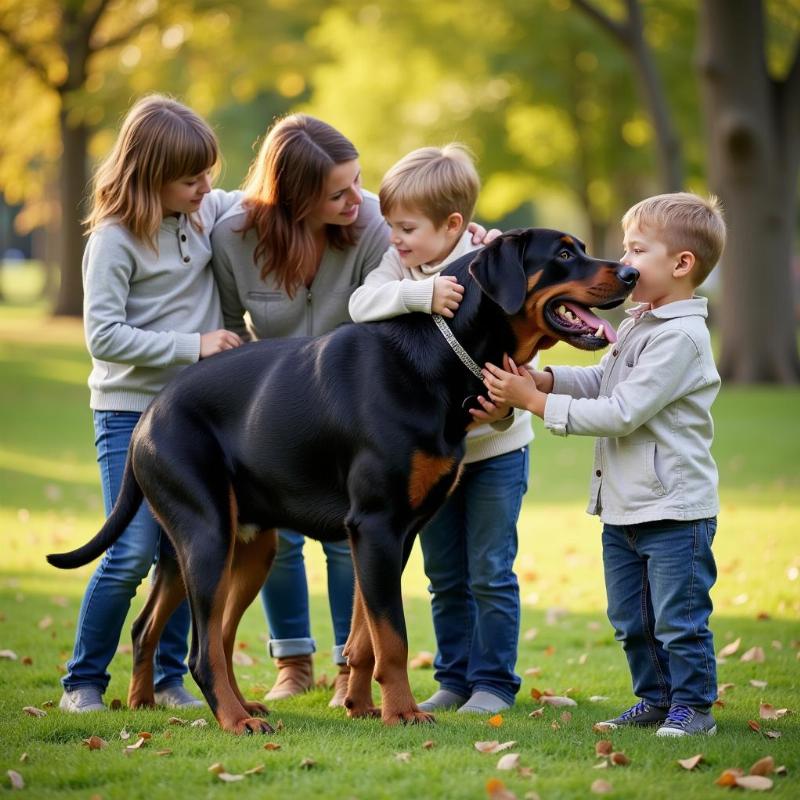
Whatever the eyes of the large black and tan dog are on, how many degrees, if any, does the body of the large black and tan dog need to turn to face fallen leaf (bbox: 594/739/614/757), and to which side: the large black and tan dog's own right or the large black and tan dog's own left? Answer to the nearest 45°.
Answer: approximately 45° to the large black and tan dog's own right

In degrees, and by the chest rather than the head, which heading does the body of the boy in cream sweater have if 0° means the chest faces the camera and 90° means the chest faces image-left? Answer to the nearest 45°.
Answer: approximately 45°

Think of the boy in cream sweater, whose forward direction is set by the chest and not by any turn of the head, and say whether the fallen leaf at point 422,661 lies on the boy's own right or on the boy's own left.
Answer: on the boy's own right

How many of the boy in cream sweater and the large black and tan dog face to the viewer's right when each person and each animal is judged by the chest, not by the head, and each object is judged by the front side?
1

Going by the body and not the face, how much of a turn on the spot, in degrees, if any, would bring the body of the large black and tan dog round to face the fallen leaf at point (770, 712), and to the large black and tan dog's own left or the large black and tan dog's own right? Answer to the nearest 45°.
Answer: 0° — it already faces it

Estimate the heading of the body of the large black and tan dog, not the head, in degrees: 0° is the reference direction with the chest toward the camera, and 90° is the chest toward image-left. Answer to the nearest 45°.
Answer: approximately 270°

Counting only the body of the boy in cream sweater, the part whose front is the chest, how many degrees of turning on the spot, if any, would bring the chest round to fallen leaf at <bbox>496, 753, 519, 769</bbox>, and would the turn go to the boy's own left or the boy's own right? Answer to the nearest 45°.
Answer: approximately 45° to the boy's own left
